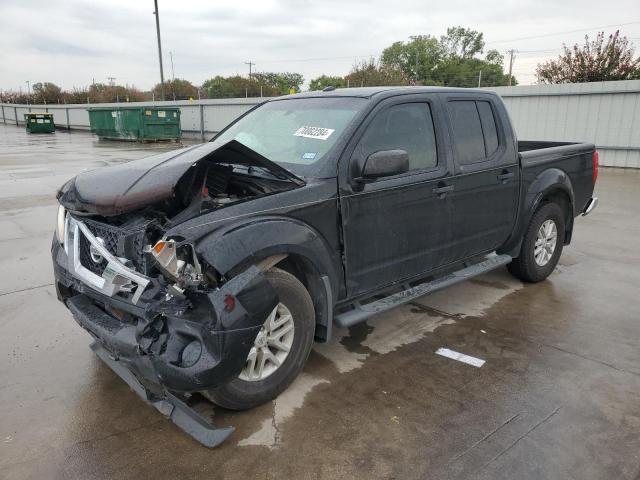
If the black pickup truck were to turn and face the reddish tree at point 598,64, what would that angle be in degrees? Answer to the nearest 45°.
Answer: approximately 180°

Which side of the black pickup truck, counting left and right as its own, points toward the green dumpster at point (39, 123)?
right

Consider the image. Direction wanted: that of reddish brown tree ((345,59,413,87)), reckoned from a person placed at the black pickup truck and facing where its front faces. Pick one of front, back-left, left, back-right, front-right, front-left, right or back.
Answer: back-right

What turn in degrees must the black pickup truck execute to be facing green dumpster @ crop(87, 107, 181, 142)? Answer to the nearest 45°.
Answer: approximately 135° to its right

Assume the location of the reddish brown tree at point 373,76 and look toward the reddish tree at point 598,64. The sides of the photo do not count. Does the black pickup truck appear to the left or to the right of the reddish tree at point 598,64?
right

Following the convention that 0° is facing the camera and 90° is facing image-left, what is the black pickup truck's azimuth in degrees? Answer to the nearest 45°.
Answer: approximately 45°
